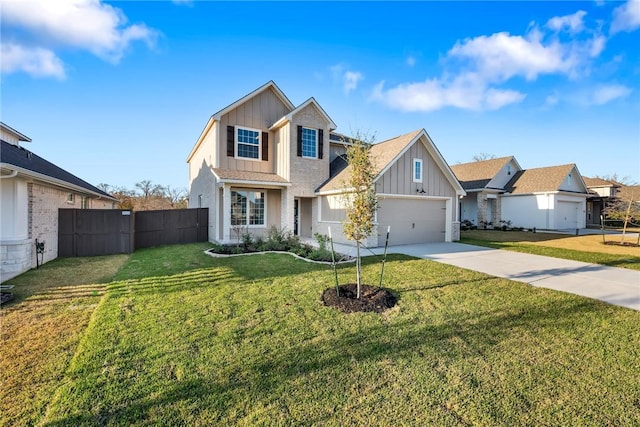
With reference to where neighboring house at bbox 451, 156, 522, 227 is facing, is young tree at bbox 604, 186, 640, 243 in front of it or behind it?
in front

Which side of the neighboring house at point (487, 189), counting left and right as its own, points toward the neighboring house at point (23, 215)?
right

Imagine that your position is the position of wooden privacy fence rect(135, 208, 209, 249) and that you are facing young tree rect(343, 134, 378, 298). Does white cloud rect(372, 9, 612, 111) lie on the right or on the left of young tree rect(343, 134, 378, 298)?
left

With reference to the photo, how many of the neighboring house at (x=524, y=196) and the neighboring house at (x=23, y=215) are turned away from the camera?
0

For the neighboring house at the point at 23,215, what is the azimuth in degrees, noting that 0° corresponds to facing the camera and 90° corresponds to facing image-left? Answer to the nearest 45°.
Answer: approximately 45°

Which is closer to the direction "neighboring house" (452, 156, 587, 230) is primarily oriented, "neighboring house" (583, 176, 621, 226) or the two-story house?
the two-story house

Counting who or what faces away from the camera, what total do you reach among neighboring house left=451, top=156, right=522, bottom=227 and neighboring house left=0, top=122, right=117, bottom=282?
0
